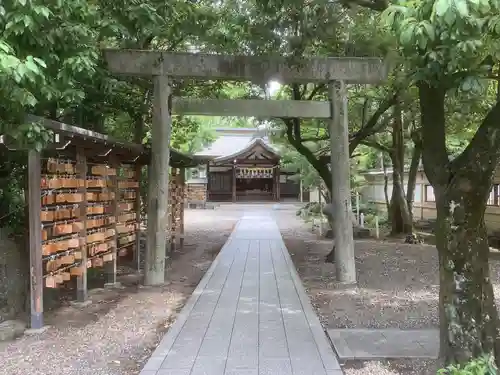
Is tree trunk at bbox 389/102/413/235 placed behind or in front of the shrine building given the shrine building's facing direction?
in front

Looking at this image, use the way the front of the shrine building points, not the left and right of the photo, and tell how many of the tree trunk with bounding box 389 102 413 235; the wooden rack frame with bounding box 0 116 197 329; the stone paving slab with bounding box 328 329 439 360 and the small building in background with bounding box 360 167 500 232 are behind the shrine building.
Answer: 0

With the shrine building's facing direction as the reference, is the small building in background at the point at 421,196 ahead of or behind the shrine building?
ahead

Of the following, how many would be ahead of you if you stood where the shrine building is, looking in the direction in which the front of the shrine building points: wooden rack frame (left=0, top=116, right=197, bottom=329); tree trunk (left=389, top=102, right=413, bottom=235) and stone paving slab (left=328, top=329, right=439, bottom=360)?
3

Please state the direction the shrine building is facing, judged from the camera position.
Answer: facing the viewer

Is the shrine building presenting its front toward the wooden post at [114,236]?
yes

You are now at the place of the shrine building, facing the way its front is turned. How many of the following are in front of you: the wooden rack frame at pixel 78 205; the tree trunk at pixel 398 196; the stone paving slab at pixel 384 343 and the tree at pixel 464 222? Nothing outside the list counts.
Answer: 4

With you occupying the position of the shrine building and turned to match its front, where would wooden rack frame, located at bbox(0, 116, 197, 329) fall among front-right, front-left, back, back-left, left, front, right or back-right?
front

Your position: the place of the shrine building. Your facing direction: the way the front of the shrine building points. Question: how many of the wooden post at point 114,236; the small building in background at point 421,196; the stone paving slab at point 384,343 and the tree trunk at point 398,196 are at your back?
0

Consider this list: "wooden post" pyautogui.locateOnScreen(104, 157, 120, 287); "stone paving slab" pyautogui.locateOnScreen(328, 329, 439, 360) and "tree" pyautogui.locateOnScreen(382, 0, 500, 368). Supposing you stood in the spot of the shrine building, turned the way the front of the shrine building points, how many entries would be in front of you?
3

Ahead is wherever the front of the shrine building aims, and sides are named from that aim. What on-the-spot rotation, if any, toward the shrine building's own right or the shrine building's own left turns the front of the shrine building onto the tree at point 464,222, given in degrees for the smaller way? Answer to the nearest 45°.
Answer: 0° — it already faces it

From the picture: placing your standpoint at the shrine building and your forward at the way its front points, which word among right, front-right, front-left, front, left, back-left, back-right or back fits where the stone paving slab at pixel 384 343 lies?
front
